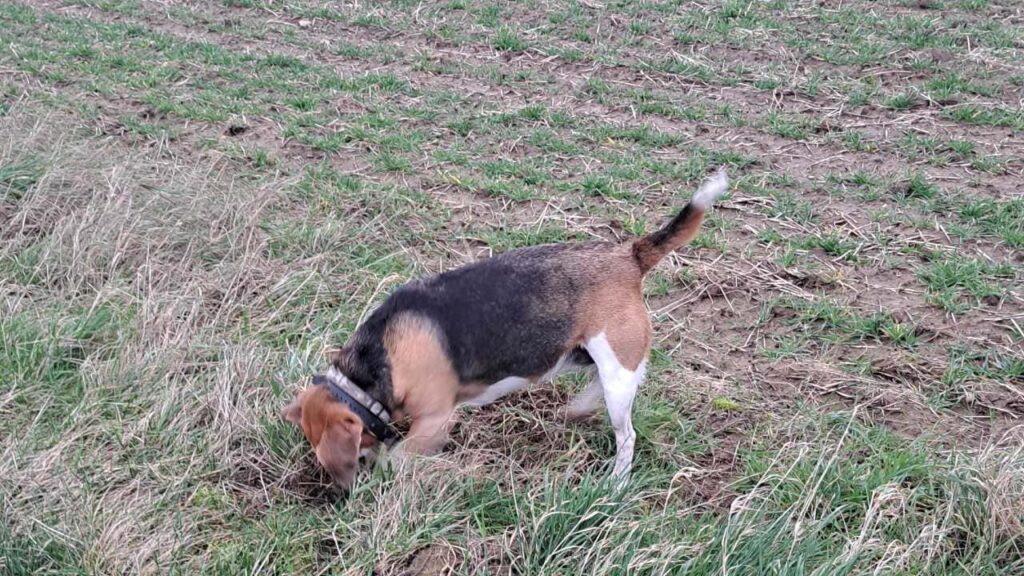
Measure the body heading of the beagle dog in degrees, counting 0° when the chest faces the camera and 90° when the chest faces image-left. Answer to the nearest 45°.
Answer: approximately 90°
